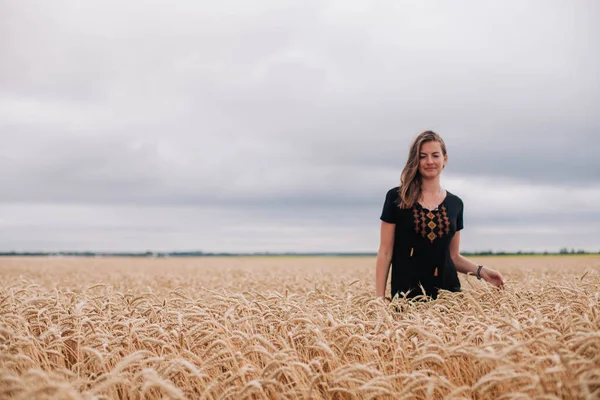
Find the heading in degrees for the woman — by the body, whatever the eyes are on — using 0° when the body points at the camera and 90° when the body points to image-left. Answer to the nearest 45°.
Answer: approximately 0°
